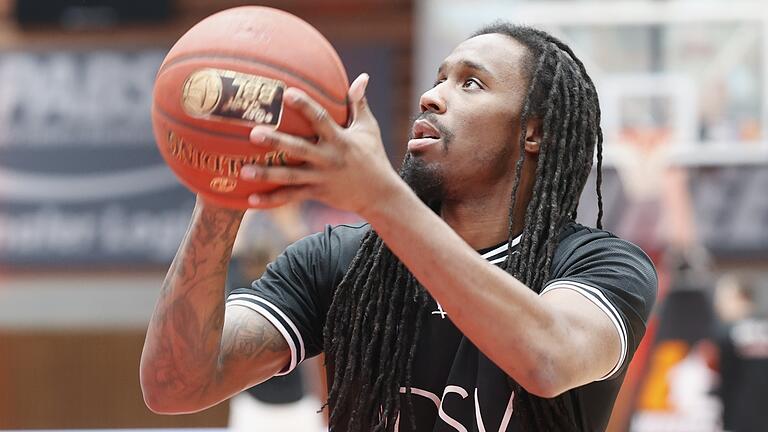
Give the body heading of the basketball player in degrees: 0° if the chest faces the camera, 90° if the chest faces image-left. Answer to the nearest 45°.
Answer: approximately 45°
